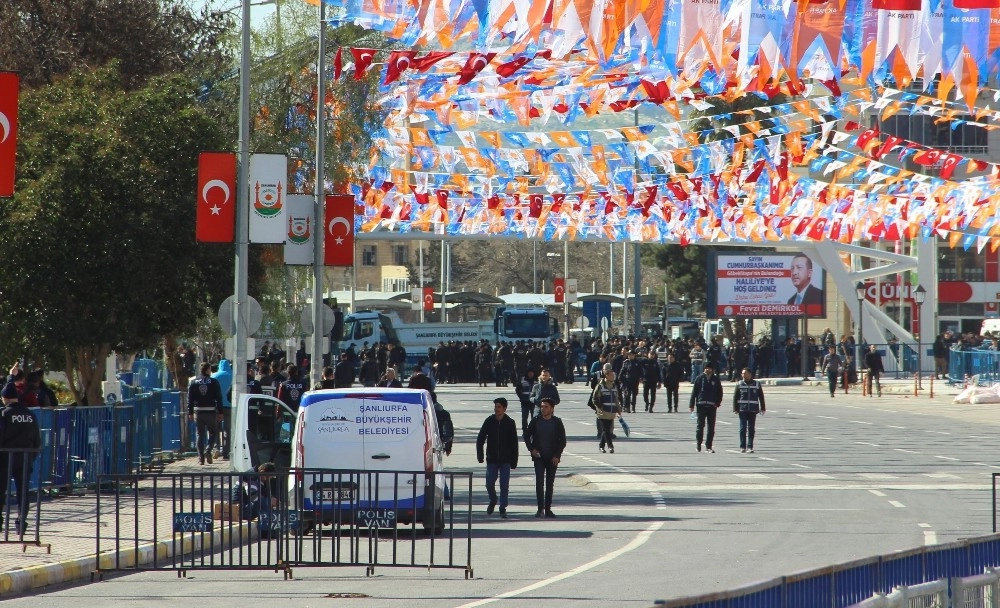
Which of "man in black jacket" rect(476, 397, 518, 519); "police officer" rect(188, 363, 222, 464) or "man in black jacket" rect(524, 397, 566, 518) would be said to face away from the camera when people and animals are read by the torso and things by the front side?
the police officer

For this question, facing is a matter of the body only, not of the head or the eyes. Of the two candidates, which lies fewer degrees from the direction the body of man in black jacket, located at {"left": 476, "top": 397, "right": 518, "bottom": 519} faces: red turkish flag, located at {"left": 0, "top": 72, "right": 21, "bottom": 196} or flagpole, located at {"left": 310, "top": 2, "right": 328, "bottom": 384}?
the red turkish flag

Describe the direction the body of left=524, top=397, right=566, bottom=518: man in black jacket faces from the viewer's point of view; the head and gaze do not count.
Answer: toward the camera

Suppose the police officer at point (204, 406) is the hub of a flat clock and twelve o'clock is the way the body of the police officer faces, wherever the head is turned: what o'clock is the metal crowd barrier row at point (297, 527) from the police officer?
The metal crowd barrier row is roughly at 6 o'clock from the police officer.

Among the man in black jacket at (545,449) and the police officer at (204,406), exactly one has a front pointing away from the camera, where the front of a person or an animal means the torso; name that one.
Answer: the police officer

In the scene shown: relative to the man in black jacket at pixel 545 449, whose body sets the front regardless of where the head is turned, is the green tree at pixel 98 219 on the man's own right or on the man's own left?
on the man's own right

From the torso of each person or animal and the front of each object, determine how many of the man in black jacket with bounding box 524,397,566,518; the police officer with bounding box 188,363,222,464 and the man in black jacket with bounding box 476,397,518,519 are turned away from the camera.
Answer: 1

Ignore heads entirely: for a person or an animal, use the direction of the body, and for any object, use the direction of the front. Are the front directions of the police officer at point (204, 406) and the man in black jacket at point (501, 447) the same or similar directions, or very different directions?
very different directions

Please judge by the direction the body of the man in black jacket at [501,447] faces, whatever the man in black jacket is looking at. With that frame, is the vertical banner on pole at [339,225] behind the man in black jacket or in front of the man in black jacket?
behind

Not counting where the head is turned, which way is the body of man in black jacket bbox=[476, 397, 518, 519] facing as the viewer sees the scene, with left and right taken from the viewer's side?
facing the viewer
